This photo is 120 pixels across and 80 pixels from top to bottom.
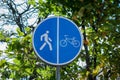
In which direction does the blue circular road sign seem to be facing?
toward the camera
